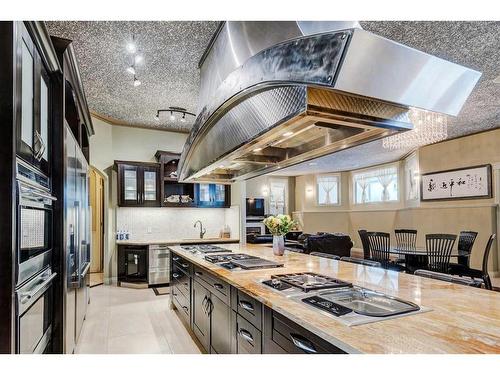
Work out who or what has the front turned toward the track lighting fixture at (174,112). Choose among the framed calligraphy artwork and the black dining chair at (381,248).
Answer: the framed calligraphy artwork

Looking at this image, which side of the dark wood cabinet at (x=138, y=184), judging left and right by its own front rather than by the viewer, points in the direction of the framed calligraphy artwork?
left

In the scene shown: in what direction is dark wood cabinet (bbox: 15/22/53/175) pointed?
to the viewer's right

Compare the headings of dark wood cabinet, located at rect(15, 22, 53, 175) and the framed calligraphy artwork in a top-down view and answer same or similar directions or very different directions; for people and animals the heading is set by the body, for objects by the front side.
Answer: very different directions

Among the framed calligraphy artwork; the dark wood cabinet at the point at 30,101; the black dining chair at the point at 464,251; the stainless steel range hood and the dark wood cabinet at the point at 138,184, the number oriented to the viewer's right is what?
1

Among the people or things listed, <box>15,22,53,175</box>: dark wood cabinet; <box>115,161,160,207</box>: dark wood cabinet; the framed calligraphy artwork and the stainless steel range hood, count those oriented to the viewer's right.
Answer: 1

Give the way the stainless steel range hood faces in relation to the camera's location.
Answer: facing the viewer and to the left of the viewer

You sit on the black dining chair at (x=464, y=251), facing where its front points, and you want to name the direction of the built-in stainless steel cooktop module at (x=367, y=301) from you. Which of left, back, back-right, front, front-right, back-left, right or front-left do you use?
front-left
